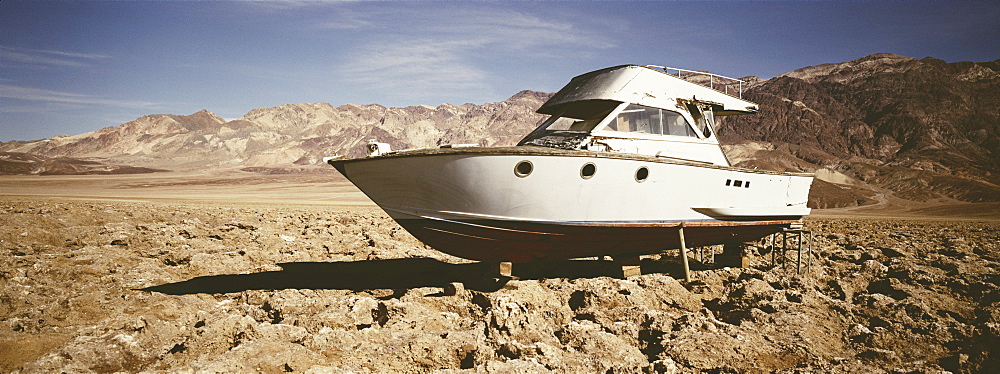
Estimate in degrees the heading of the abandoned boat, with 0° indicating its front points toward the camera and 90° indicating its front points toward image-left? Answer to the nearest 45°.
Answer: approximately 45°
